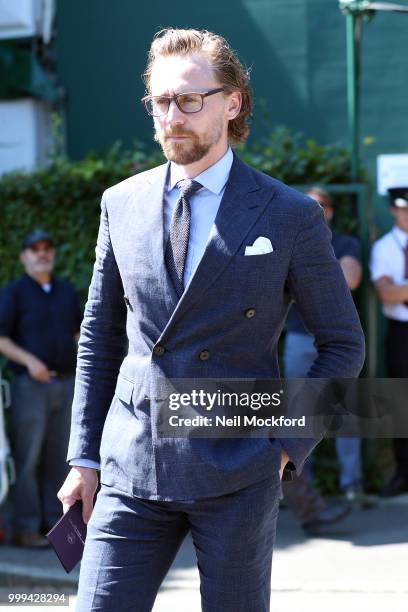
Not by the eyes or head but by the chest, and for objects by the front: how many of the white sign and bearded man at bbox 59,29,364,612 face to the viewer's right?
0

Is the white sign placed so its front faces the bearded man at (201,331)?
yes

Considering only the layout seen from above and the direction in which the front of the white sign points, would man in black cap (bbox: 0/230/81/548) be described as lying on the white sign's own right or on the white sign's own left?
on the white sign's own right

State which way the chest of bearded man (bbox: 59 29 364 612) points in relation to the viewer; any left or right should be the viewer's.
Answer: facing the viewer and to the left of the viewer

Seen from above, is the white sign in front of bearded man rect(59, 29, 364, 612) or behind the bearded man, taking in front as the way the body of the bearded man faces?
behind

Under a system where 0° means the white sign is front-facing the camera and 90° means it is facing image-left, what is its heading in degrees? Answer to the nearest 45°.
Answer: approximately 0°
